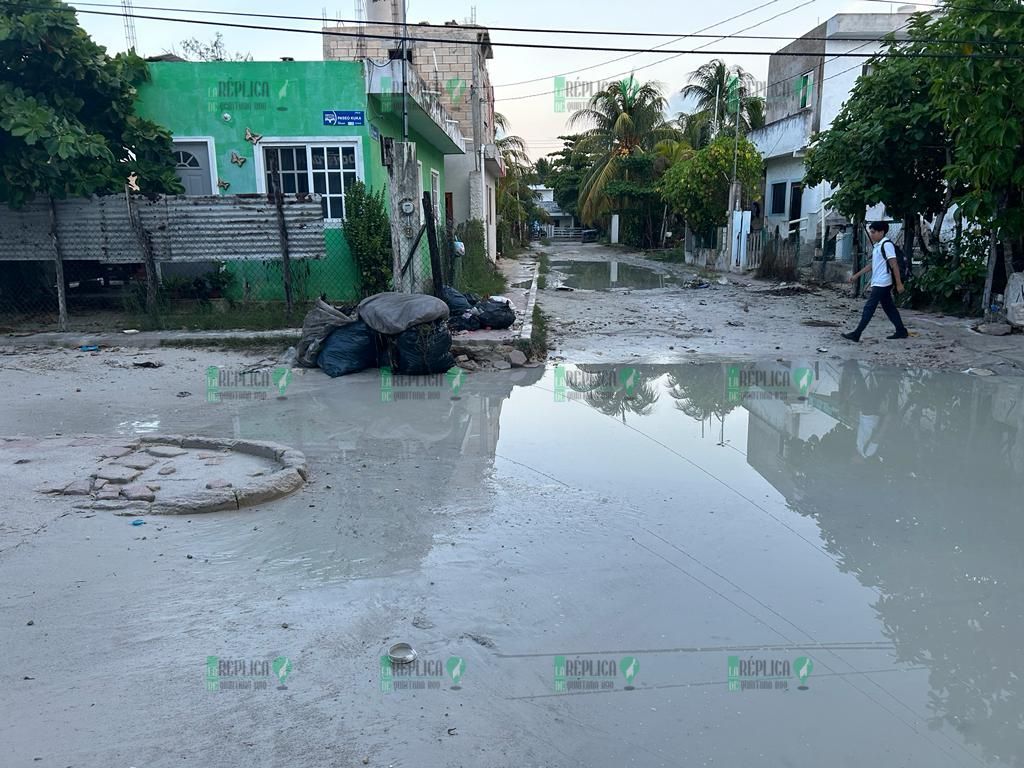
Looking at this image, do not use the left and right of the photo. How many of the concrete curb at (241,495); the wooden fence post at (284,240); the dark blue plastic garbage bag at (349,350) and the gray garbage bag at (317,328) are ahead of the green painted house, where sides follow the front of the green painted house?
4

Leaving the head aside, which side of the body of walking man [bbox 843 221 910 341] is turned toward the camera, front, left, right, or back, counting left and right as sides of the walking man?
left

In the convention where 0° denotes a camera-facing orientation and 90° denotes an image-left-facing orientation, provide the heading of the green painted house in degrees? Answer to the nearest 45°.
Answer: approximately 0°

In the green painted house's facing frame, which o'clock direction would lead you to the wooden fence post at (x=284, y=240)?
The wooden fence post is roughly at 12 o'clock from the green painted house.

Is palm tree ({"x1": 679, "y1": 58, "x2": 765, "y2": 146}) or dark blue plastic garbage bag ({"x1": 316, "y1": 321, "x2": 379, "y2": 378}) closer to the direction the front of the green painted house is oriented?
the dark blue plastic garbage bag

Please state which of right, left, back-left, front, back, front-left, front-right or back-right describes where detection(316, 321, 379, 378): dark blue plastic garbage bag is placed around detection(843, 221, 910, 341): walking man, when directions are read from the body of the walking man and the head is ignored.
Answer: front-left

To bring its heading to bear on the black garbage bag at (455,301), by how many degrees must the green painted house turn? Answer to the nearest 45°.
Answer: approximately 45° to its left

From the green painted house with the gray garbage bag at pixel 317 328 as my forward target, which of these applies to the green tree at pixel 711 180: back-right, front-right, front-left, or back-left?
back-left

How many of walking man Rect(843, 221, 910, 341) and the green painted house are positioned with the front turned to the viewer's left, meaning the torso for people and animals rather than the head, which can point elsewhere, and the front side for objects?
1

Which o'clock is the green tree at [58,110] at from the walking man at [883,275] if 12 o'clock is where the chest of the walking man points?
The green tree is roughly at 11 o'clock from the walking man.
